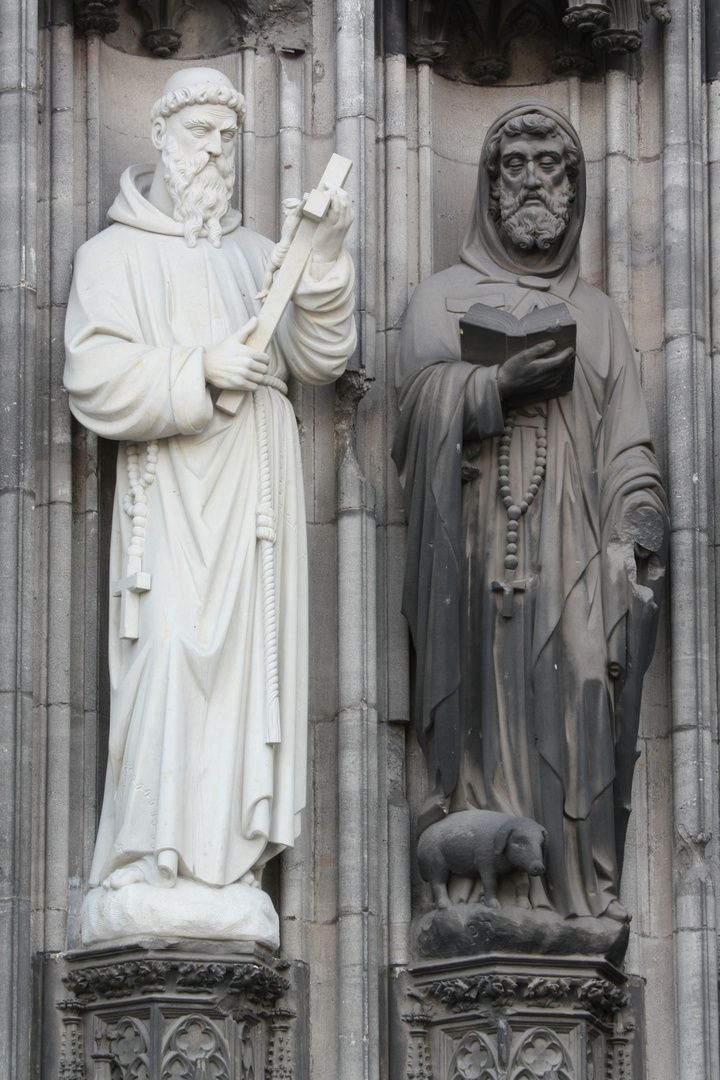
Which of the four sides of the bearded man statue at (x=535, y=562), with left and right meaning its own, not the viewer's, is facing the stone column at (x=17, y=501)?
right

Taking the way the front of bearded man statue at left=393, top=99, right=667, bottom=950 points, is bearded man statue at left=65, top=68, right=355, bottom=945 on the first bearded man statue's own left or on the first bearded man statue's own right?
on the first bearded man statue's own right

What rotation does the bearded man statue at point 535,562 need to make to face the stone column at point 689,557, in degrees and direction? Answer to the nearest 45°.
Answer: approximately 135° to its left

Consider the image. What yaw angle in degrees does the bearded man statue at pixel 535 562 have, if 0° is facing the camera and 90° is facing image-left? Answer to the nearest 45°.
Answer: approximately 0°
